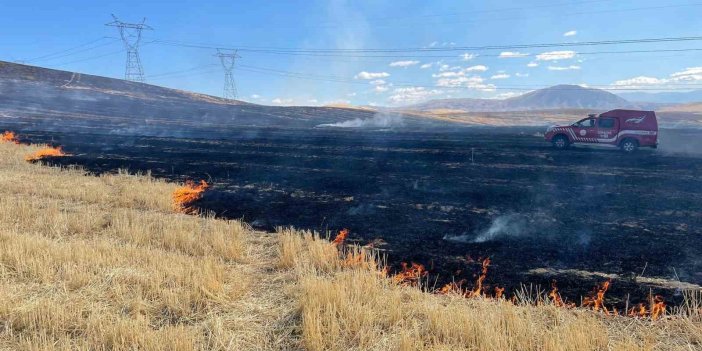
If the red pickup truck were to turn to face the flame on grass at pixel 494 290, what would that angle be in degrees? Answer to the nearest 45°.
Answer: approximately 90° to its left

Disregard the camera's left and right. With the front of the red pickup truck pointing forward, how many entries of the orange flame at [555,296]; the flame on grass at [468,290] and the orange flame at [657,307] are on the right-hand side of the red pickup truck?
0

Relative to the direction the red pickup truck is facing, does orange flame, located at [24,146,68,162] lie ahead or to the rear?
ahead

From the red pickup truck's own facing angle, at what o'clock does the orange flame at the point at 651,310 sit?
The orange flame is roughly at 9 o'clock from the red pickup truck.

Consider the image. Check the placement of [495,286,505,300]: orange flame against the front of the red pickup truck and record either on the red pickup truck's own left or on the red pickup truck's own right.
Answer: on the red pickup truck's own left

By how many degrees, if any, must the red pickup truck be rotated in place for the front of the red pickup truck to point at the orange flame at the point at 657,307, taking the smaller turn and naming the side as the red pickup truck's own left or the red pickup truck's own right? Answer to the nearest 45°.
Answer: approximately 90° to the red pickup truck's own left

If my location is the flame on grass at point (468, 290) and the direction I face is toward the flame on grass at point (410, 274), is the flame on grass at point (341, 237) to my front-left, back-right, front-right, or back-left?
front-right

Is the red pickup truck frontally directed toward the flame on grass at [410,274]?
no

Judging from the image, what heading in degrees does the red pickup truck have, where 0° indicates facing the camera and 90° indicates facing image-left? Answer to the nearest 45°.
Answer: approximately 90°

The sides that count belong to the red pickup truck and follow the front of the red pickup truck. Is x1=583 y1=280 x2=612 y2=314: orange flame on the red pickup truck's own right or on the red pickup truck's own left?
on the red pickup truck's own left

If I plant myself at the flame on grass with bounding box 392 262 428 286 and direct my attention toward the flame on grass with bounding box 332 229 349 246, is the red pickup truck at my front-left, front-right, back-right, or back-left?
front-right

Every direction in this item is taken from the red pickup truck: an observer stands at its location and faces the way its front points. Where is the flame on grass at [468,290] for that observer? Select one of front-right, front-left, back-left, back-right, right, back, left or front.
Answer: left

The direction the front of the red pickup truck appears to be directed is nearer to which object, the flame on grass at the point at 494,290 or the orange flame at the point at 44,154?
the orange flame

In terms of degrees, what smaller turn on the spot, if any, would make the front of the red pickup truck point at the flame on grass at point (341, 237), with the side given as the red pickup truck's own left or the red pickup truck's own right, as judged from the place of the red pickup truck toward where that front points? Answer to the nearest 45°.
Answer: approximately 90° to the red pickup truck's own left

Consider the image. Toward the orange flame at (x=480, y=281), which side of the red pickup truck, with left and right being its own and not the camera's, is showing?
left
